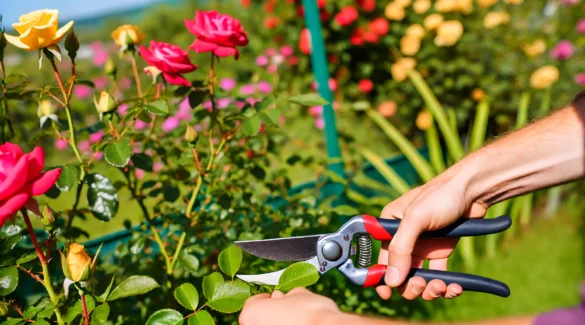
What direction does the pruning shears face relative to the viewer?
to the viewer's left

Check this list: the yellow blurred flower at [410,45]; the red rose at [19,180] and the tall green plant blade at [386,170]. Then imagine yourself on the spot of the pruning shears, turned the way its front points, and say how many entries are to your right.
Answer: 2

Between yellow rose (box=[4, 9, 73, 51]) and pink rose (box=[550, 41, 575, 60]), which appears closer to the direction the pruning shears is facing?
the yellow rose

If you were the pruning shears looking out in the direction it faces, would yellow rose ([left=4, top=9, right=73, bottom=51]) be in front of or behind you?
in front

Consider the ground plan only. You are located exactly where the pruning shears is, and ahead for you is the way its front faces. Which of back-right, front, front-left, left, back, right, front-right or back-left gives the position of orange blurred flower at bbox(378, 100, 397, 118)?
right

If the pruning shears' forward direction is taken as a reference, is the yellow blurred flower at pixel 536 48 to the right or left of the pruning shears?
on its right

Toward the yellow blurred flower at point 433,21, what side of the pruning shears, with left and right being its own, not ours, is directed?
right

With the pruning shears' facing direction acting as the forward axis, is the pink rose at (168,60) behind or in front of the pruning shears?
in front

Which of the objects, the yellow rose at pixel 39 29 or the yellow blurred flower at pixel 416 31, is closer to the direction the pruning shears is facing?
the yellow rose

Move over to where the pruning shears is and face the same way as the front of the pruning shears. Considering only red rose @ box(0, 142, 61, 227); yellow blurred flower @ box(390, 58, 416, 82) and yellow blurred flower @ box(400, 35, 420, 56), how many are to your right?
2

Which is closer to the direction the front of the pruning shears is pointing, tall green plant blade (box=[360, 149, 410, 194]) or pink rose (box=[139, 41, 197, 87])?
the pink rose

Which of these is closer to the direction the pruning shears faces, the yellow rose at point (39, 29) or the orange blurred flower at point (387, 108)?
the yellow rose

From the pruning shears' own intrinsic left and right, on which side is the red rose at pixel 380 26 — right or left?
on its right

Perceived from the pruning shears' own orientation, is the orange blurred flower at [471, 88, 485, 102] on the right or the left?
on its right

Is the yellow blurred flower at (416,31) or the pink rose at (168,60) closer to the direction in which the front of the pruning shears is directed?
the pink rose

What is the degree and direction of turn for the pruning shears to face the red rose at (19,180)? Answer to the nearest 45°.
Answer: approximately 45° to its left

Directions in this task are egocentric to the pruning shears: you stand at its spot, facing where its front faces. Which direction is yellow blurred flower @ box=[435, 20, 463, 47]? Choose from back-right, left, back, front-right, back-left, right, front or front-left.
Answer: right

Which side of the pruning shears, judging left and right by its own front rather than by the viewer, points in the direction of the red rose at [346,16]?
right

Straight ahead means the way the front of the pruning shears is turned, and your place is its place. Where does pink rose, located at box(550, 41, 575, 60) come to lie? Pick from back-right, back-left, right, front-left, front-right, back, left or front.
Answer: right
